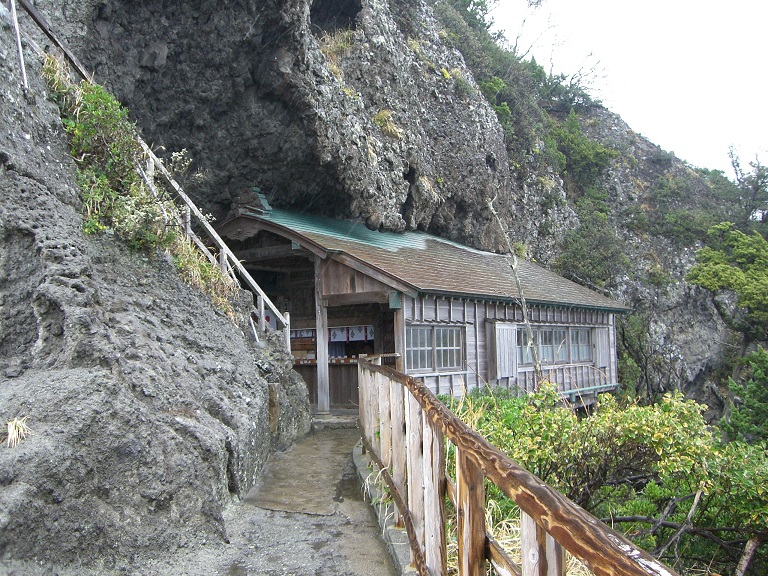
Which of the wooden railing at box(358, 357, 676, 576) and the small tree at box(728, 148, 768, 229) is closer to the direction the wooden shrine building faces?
the wooden railing

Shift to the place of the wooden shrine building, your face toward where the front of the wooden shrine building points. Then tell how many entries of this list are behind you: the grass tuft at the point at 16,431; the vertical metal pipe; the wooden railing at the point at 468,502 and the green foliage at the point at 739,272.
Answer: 1

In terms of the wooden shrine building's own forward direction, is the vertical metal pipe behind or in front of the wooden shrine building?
in front

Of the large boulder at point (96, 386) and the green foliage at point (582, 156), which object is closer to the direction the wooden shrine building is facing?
the large boulder

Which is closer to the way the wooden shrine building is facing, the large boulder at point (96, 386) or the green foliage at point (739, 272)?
the large boulder

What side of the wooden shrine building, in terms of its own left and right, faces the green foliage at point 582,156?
back

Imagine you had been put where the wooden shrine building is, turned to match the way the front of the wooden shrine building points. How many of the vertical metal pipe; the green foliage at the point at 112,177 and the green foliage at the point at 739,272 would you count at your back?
1

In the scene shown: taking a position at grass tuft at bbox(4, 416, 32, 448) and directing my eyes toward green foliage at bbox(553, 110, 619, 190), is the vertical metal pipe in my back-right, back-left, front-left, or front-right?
front-left

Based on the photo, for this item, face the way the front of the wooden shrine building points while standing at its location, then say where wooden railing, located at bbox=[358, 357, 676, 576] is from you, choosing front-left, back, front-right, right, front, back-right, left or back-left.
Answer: front-left

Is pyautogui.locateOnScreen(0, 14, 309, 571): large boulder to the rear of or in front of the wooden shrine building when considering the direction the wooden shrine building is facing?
in front

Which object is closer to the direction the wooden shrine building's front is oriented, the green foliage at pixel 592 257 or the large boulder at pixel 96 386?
the large boulder

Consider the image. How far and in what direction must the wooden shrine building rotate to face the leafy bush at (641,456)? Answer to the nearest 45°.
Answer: approximately 45° to its left

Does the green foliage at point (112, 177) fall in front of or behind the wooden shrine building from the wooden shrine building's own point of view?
in front

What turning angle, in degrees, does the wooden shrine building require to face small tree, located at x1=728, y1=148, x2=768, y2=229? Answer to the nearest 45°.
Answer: approximately 180°

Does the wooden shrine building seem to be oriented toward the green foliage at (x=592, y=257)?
no

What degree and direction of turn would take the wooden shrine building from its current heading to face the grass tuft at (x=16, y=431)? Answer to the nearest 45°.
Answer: approximately 45° to its left

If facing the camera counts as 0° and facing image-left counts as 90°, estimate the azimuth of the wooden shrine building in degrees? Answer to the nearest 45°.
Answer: approximately 45°
